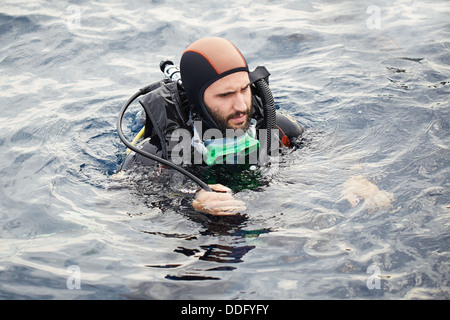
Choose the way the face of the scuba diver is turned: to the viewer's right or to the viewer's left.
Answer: to the viewer's right

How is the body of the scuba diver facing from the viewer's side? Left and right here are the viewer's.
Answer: facing the viewer and to the right of the viewer
